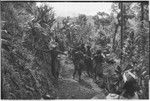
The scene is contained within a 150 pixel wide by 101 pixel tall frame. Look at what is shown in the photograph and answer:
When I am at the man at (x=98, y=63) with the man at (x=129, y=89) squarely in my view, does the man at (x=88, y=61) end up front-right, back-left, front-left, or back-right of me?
back-right
